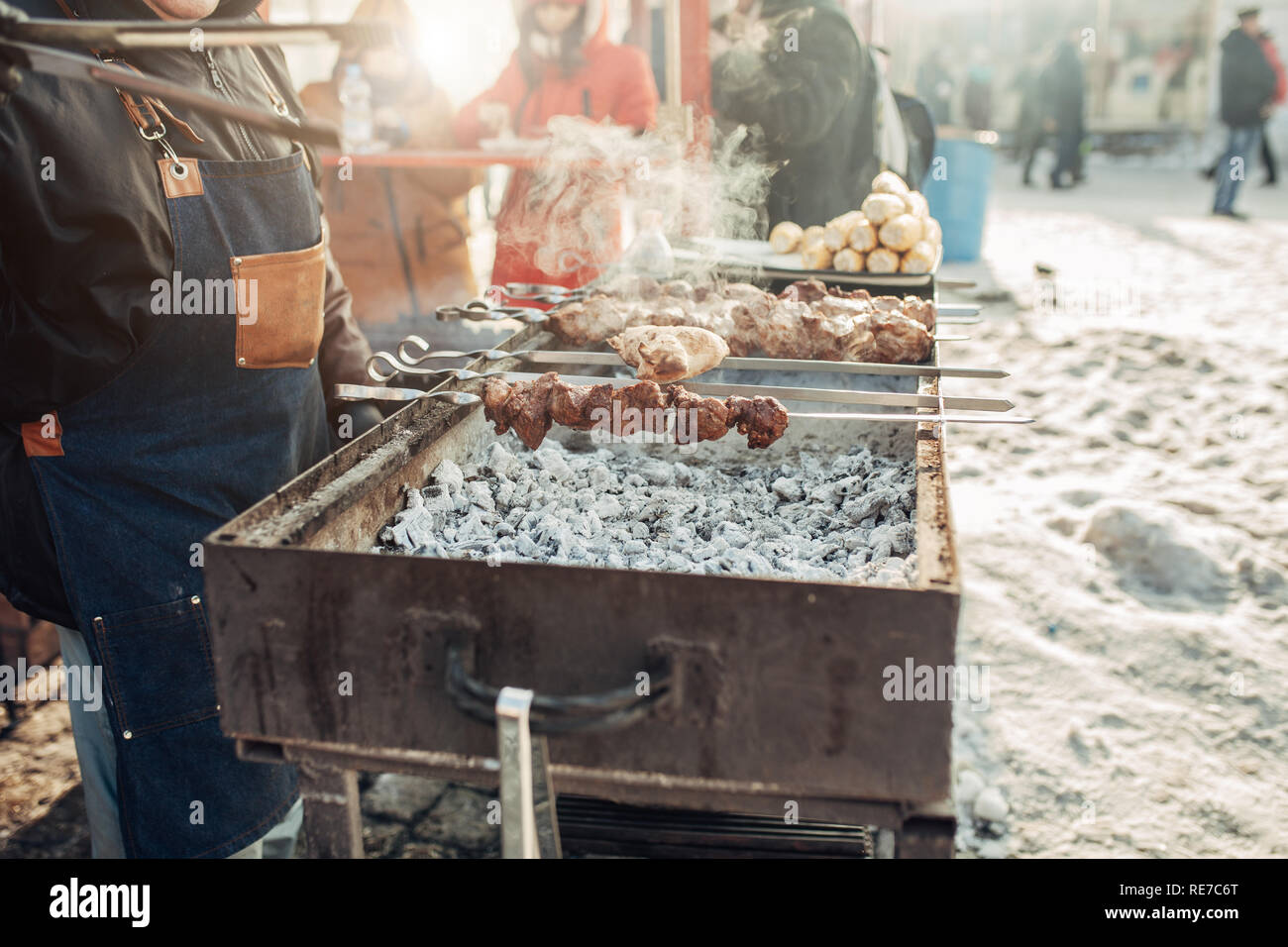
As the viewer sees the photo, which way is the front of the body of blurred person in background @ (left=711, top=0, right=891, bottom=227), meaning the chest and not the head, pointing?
to the viewer's left

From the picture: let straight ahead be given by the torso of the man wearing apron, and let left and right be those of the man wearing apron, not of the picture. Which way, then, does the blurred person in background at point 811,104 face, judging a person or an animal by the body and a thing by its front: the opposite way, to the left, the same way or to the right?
the opposite way

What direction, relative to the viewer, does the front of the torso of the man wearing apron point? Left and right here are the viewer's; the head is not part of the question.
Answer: facing the viewer and to the right of the viewer

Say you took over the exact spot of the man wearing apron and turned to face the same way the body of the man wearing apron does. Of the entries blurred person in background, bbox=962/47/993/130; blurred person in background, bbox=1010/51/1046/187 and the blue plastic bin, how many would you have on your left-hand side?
3

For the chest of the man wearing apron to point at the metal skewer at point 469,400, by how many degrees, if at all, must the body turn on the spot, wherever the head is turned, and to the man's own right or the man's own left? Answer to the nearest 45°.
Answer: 0° — they already face it

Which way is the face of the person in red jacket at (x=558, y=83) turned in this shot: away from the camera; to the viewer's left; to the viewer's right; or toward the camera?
toward the camera

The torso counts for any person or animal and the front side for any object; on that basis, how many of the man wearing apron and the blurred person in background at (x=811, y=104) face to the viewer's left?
1
